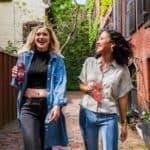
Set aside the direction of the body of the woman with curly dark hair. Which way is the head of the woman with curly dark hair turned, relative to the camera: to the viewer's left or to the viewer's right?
to the viewer's left

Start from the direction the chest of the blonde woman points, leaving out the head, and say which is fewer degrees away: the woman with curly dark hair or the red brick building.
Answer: the woman with curly dark hair

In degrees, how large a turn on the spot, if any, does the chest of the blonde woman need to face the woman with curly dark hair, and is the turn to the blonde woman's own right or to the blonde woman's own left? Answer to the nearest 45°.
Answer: approximately 90° to the blonde woman's own left

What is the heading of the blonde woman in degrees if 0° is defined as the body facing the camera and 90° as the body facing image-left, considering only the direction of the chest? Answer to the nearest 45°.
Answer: approximately 0°

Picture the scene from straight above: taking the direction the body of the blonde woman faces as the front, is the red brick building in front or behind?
behind
